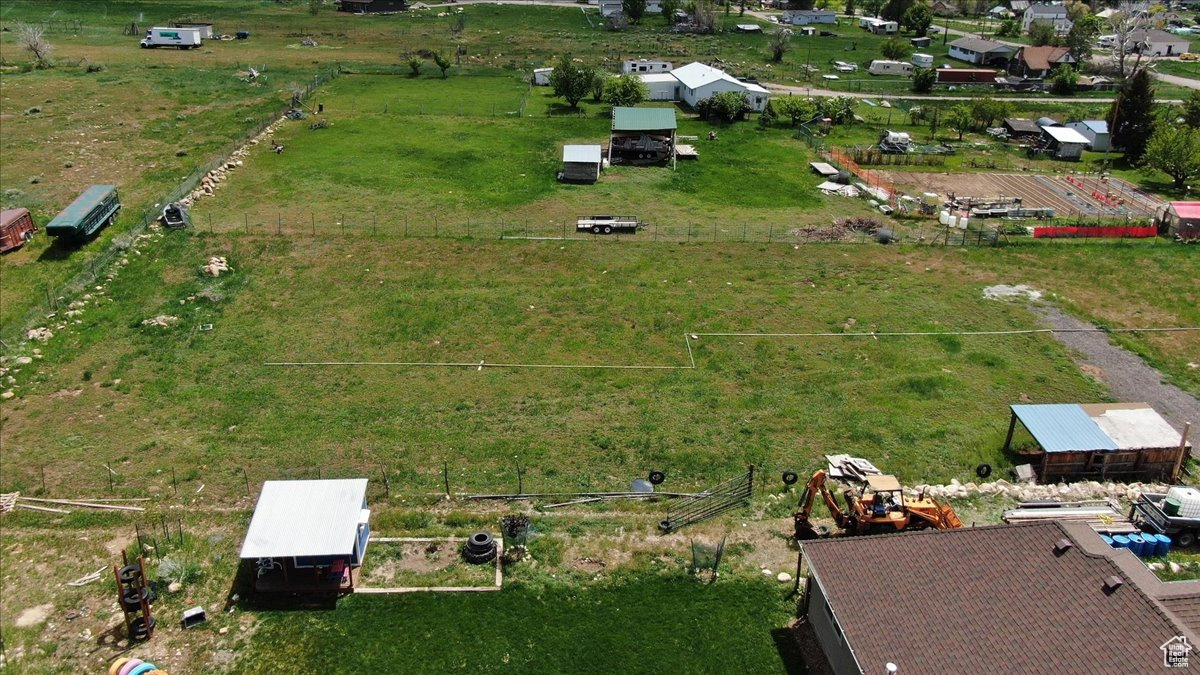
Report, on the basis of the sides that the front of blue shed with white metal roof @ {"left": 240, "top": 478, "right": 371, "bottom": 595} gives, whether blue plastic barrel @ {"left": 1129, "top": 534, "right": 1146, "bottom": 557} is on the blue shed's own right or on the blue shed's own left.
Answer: on the blue shed's own left

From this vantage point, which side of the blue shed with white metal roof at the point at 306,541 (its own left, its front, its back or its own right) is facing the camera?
front

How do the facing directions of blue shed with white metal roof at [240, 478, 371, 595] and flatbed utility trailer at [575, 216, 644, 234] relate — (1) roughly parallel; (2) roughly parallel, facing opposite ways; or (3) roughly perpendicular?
roughly perpendicular

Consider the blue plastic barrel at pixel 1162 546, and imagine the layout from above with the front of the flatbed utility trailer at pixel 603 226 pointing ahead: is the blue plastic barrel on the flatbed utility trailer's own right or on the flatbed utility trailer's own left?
on the flatbed utility trailer's own right

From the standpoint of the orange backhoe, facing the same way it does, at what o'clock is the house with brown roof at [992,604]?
The house with brown roof is roughly at 2 o'clock from the orange backhoe.

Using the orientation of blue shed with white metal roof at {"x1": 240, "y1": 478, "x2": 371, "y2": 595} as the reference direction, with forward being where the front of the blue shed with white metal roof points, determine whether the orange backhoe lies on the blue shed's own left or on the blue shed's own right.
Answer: on the blue shed's own left

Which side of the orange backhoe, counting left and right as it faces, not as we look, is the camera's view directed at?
right

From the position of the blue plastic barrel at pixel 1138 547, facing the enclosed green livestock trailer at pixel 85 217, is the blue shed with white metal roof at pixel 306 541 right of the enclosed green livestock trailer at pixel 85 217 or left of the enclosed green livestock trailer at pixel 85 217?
left

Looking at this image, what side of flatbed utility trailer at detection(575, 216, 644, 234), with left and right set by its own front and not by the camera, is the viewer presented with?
right

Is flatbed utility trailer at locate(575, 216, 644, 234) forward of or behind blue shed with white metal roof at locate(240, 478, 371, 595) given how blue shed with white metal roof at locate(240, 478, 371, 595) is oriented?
behind

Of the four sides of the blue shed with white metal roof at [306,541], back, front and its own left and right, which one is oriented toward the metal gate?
left
